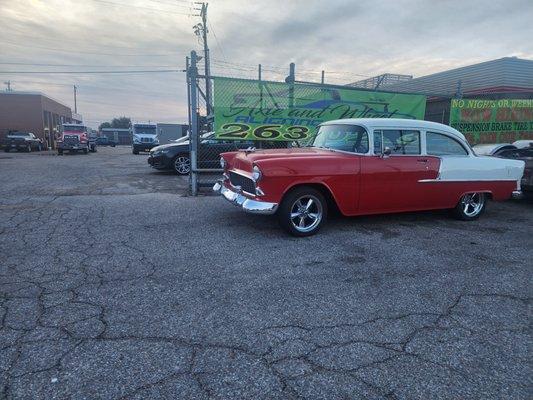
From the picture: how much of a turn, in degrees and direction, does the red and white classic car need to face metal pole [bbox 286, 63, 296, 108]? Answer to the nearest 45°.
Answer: approximately 90° to its right

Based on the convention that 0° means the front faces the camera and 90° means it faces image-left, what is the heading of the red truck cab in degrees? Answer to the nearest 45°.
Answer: approximately 0°

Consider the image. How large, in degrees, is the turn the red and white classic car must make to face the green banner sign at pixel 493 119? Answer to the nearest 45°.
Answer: approximately 180°

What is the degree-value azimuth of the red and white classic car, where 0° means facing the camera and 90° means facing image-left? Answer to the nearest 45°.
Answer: approximately 45°

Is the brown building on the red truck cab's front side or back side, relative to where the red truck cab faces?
on the back side

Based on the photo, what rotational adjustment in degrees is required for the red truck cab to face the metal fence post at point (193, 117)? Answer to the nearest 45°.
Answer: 0° — it already faces it

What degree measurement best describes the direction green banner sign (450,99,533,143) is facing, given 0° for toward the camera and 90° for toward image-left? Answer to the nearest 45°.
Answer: approximately 0°

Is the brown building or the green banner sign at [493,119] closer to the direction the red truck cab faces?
the green banner sign

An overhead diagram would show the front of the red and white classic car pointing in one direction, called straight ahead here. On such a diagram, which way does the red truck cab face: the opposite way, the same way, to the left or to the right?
to the left

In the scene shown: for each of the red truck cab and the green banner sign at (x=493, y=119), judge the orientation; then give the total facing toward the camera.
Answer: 2

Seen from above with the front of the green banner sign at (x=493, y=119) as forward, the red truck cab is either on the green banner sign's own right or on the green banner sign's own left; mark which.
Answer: on the green banner sign's own right

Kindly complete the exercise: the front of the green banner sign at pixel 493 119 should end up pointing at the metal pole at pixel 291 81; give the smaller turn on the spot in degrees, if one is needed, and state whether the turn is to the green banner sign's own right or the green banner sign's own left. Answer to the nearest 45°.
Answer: approximately 45° to the green banner sign's own right
